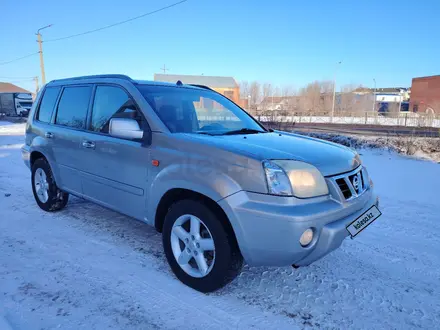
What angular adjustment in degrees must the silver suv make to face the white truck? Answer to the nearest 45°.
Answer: approximately 180°

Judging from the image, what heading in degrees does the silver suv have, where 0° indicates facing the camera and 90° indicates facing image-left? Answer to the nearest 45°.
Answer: approximately 315°
